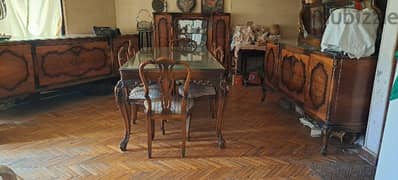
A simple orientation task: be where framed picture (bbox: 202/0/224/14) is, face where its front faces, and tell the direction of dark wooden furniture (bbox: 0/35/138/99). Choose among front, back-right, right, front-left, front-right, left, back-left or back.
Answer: front-right

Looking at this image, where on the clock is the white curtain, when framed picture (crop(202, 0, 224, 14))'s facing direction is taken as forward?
The white curtain is roughly at 2 o'clock from the framed picture.

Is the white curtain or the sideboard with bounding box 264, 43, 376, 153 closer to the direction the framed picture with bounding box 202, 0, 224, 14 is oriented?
the sideboard

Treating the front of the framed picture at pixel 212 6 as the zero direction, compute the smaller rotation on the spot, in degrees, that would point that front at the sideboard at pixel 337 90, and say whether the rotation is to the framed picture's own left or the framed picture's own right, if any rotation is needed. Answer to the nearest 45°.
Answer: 0° — it already faces it

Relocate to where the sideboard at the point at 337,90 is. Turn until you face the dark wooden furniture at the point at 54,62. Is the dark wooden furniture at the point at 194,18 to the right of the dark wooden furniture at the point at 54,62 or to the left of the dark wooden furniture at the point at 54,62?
right

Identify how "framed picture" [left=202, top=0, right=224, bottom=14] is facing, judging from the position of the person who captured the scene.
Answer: facing the viewer
